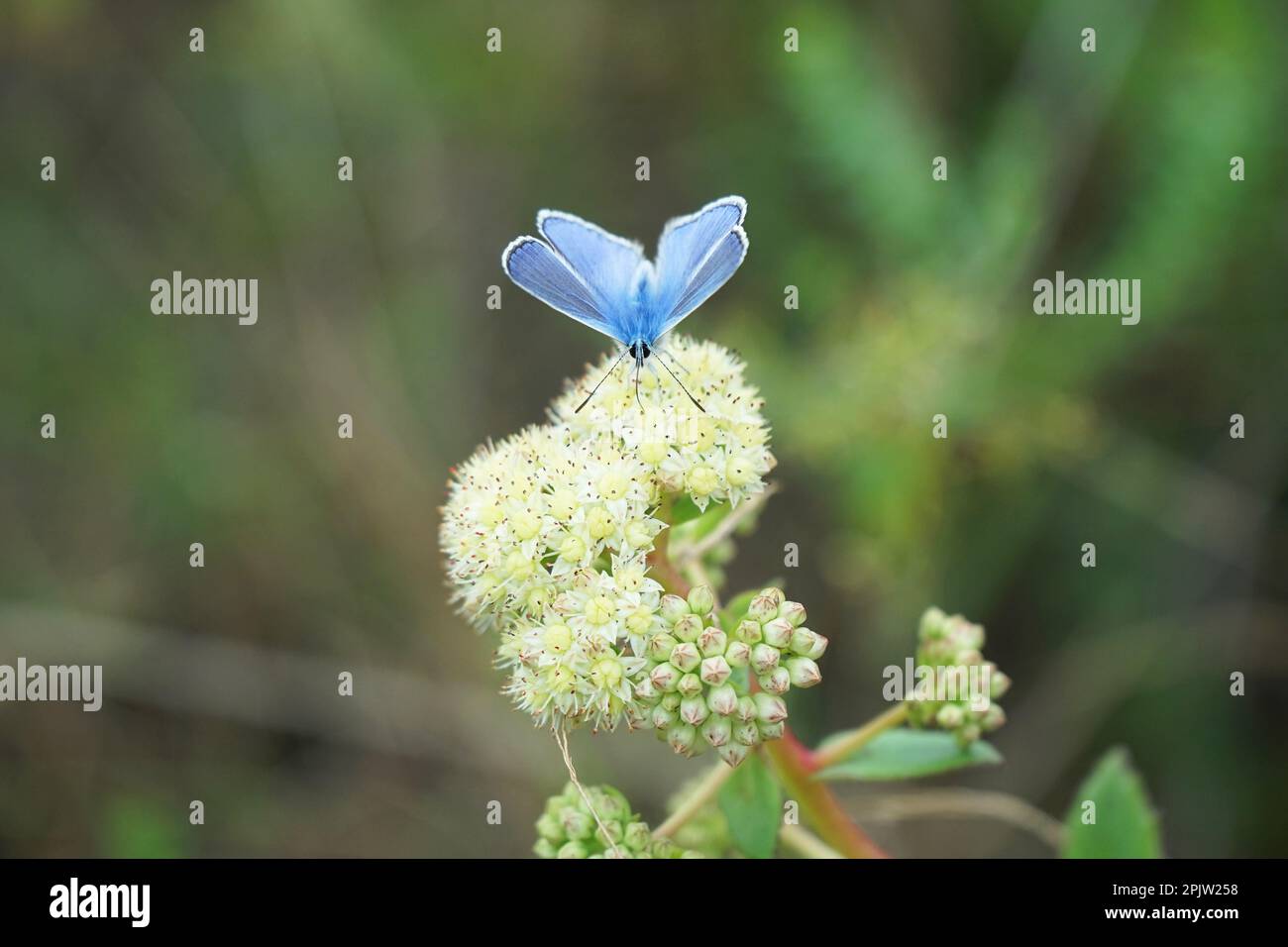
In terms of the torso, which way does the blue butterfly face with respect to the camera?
toward the camera
